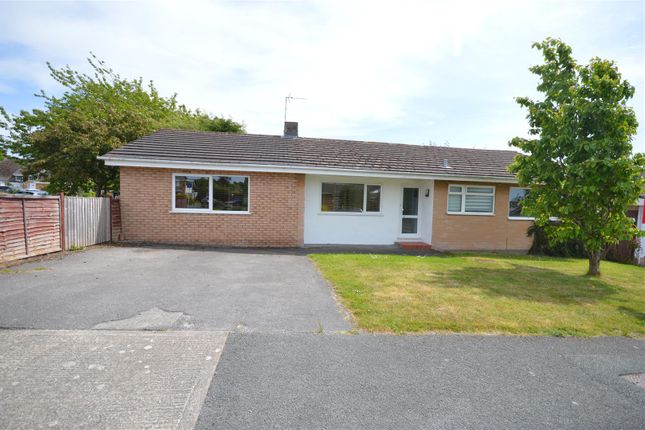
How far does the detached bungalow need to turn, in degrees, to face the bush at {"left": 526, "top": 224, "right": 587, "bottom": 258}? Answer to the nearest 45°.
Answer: approximately 90° to its left

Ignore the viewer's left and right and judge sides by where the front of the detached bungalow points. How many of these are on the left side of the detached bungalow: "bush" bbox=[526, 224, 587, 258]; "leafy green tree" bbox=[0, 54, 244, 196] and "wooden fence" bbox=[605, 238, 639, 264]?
2

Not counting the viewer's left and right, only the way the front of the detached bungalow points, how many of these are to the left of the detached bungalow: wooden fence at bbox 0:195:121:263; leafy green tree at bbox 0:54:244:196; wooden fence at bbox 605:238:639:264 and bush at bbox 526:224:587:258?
2

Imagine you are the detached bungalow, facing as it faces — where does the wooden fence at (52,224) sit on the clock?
The wooden fence is roughly at 2 o'clock from the detached bungalow.

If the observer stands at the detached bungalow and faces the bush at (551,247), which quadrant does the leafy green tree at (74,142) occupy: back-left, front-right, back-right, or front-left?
back-left

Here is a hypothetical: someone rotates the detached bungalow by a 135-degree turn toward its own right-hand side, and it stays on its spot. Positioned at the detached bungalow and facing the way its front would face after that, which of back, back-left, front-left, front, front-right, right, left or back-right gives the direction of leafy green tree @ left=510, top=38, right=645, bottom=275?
back

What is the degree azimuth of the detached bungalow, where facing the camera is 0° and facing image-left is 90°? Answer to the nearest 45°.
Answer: approximately 0°

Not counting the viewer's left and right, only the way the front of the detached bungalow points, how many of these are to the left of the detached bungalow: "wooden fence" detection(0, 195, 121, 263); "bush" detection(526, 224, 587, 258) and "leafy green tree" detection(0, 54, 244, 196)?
1

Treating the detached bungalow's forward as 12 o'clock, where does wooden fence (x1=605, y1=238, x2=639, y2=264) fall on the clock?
The wooden fence is roughly at 9 o'clock from the detached bungalow.
